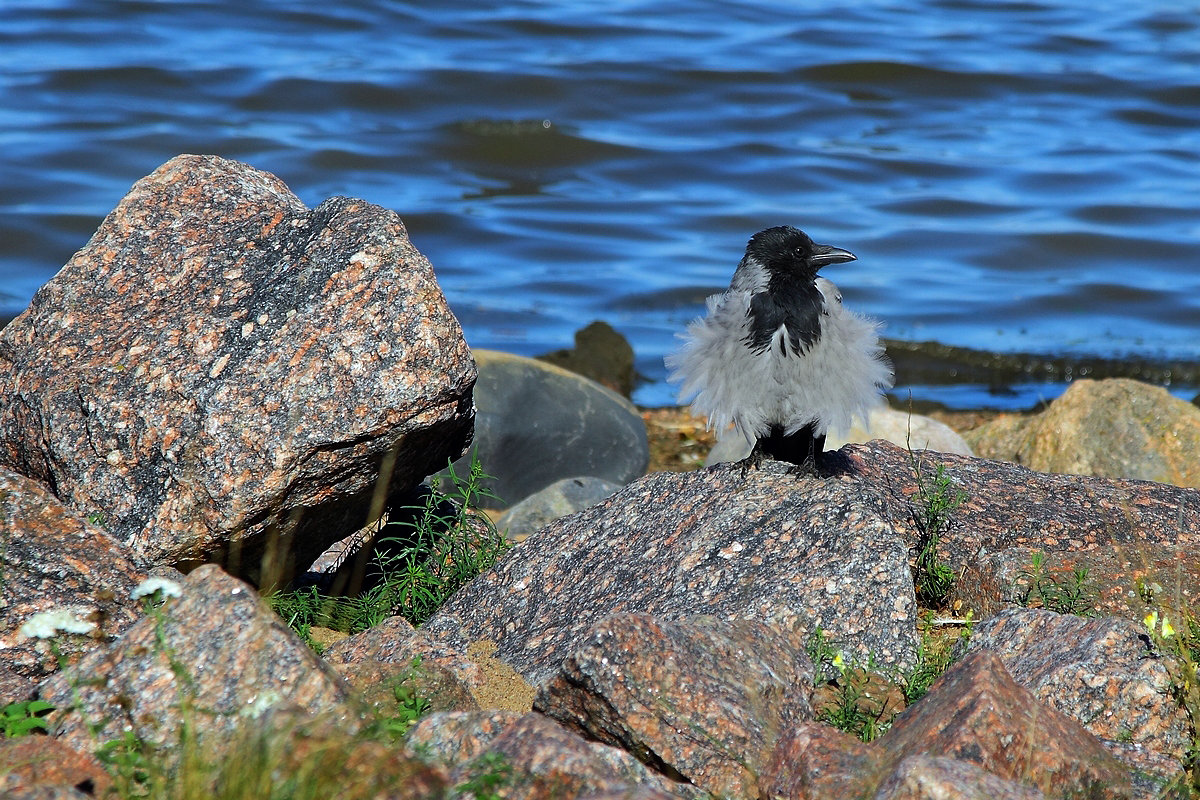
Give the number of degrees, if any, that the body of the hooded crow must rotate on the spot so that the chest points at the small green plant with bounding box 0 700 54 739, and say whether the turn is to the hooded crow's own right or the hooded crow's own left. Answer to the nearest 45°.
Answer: approximately 45° to the hooded crow's own right

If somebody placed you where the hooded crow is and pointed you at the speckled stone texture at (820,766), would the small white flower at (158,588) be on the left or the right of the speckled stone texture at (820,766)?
right

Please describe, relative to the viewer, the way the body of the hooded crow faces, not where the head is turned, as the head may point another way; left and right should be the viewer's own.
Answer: facing the viewer

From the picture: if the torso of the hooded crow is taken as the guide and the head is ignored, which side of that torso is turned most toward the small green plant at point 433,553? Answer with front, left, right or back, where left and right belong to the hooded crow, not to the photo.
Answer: right

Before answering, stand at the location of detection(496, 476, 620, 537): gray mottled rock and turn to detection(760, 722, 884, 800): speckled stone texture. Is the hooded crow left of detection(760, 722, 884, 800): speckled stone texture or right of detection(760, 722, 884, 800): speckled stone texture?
left

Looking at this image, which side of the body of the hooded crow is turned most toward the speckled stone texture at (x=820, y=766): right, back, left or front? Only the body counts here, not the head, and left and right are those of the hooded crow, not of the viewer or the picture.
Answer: front

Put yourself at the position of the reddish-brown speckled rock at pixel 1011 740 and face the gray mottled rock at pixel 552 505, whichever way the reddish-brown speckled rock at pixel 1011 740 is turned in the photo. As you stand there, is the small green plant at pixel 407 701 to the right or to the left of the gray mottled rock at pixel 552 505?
left

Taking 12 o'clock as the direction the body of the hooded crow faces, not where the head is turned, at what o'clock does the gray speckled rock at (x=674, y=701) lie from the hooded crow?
The gray speckled rock is roughly at 12 o'clock from the hooded crow.

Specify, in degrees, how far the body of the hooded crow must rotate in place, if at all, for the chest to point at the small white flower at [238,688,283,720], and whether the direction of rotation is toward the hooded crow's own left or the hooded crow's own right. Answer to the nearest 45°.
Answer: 0° — it already faces it

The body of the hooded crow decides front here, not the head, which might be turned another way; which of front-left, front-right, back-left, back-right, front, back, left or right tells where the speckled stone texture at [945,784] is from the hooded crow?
front

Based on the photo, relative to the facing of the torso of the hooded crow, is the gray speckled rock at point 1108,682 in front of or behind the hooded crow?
in front

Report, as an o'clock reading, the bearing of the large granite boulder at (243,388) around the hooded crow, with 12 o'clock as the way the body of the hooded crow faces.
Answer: The large granite boulder is roughly at 2 o'clock from the hooded crow.
